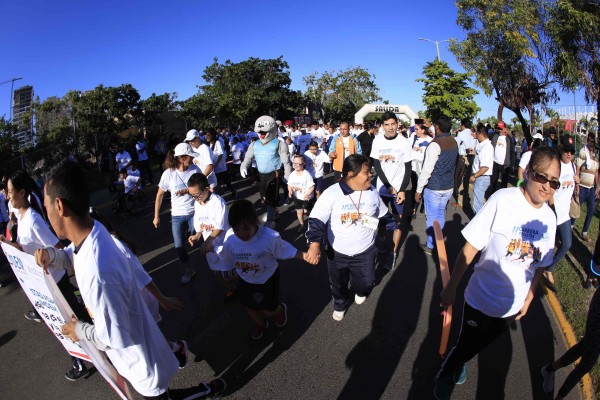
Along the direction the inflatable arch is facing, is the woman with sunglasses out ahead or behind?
ahead

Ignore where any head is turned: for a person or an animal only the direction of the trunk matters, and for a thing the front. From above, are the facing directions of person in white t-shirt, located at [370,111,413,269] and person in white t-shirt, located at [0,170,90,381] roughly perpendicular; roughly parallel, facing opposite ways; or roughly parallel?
roughly parallel

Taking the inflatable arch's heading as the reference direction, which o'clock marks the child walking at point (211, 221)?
The child walking is roughly at 12 o'clock from the inflatable arch.

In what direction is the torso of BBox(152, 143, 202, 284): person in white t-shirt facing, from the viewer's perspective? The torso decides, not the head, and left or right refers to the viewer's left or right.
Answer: facing the viewer and to the right of the viewer

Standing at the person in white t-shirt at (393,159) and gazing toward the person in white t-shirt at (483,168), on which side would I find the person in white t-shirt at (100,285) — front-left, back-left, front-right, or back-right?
back-right

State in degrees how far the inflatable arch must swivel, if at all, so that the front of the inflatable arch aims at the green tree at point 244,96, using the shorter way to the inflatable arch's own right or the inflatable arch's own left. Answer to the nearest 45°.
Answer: approximately 45° to the inflatable arch's own right

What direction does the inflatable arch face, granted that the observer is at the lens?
facing the viewer

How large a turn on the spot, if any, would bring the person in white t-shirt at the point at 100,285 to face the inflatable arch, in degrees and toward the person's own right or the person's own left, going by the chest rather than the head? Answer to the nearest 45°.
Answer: approximately 135° to the person's own right

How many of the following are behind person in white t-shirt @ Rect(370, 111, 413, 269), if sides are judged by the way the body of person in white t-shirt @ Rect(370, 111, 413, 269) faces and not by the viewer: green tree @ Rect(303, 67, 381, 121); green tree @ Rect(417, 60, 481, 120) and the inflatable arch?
3

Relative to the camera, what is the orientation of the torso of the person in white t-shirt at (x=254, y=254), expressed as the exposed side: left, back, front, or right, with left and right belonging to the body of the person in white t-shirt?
front

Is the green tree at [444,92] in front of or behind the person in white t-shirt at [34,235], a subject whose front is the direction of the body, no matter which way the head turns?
behind
